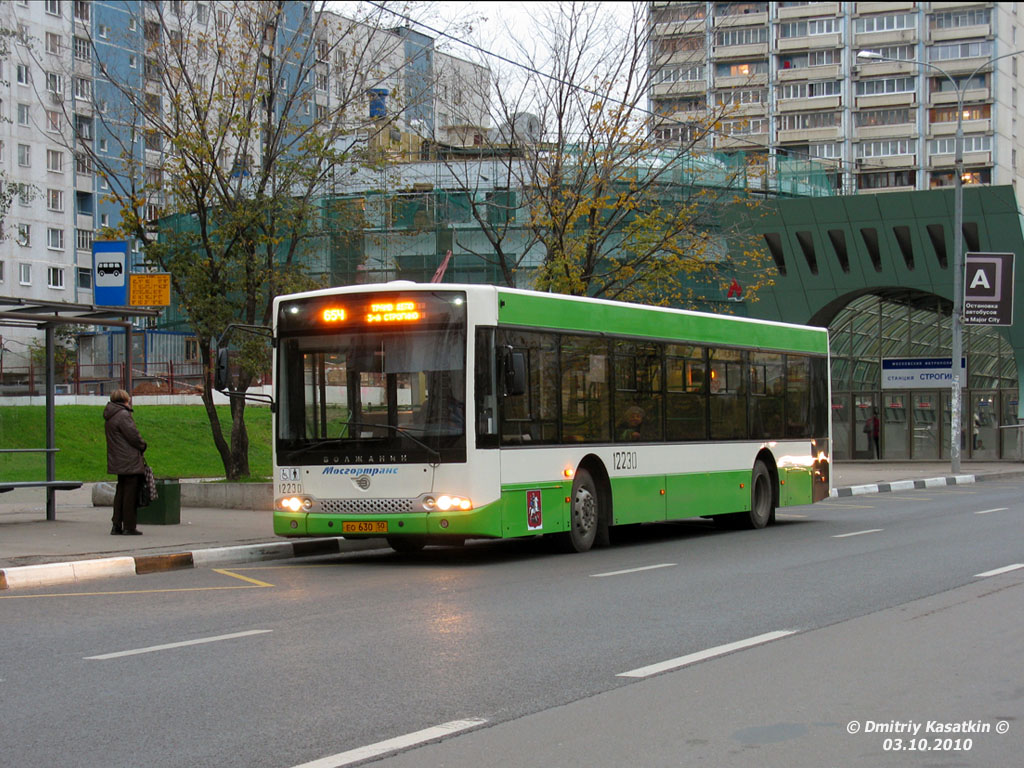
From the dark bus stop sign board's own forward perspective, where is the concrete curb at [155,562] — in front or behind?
in front

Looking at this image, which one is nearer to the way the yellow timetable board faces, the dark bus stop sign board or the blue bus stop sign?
the blue bus stop sign

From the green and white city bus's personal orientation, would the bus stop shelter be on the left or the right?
on its right

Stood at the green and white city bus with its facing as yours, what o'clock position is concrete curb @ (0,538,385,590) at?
The concrete curb is roughly at 1 o'clock from the green and white city bus.

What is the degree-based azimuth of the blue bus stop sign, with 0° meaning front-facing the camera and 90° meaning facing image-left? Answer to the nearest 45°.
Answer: approximately 0°

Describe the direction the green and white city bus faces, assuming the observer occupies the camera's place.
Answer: facing the viewer and to the left of the viewer

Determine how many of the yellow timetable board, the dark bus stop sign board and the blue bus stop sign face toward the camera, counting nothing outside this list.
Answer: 3

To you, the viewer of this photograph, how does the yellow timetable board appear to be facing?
facing the viewer

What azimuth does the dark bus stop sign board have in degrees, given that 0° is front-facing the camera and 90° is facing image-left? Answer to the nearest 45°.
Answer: approximately 0°

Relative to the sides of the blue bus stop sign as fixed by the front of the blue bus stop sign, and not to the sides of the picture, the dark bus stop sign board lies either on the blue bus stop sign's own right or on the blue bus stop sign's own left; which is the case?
on the blue bus stop sign's own left

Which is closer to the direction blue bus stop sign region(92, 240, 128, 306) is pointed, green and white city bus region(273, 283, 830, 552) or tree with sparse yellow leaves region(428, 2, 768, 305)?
the green and white city bus

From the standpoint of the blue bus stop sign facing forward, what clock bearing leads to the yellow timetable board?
The yellow timetable board is roughly at 8 o'clock from the blue bus stop sign.

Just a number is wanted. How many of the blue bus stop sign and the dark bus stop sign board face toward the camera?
2

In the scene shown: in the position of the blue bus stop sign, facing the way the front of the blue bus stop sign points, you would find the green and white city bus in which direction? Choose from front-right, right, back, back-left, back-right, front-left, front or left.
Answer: front-left

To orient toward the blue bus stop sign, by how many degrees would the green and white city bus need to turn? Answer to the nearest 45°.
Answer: approximately 90° to its right

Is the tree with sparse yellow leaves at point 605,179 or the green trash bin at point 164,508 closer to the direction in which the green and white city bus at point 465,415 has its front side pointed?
the green trash bin
